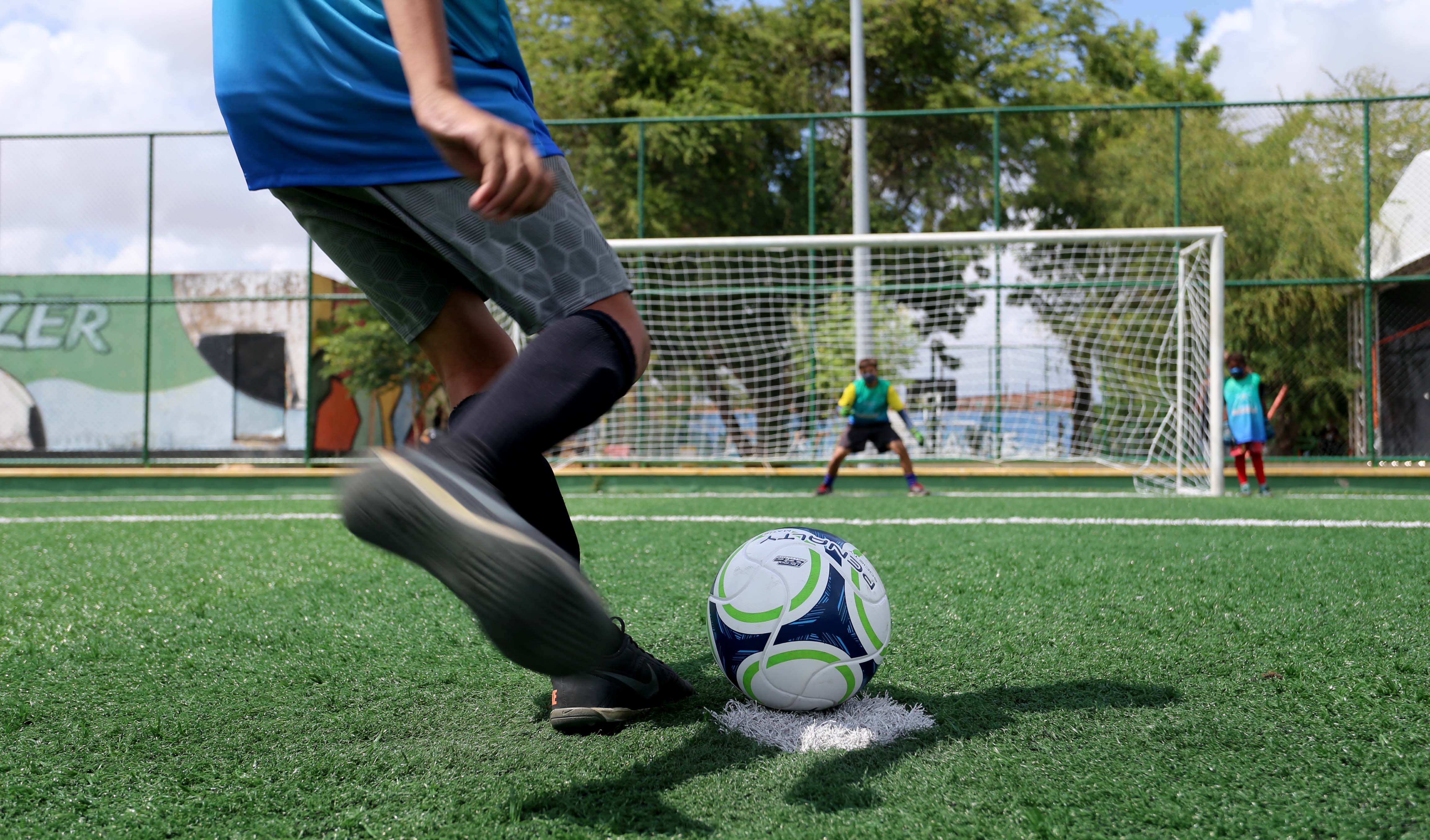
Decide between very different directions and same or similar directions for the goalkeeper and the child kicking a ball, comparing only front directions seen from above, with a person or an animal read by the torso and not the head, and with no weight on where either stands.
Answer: very different directions

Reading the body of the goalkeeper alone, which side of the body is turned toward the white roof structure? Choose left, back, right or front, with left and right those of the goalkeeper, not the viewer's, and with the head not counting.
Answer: left

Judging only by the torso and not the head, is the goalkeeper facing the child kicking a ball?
yes

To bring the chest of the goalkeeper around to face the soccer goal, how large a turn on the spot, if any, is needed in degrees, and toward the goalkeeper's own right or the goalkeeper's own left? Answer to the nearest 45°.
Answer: approximately 180°

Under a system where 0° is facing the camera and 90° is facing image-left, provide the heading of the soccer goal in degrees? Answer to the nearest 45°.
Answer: approximately 0°

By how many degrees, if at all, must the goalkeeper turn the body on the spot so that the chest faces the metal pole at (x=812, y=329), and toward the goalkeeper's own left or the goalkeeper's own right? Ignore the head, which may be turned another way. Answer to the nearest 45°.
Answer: approximately 180°

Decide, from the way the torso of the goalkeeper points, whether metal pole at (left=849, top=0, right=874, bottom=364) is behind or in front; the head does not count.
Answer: behind

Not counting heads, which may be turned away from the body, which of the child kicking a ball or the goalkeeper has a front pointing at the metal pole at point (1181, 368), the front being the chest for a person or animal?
the child kicking a ball

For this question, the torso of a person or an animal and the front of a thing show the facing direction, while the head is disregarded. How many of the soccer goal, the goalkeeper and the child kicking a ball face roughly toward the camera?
2

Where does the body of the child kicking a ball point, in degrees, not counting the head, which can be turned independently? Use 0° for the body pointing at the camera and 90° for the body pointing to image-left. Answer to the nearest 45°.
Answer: approximately 225°
